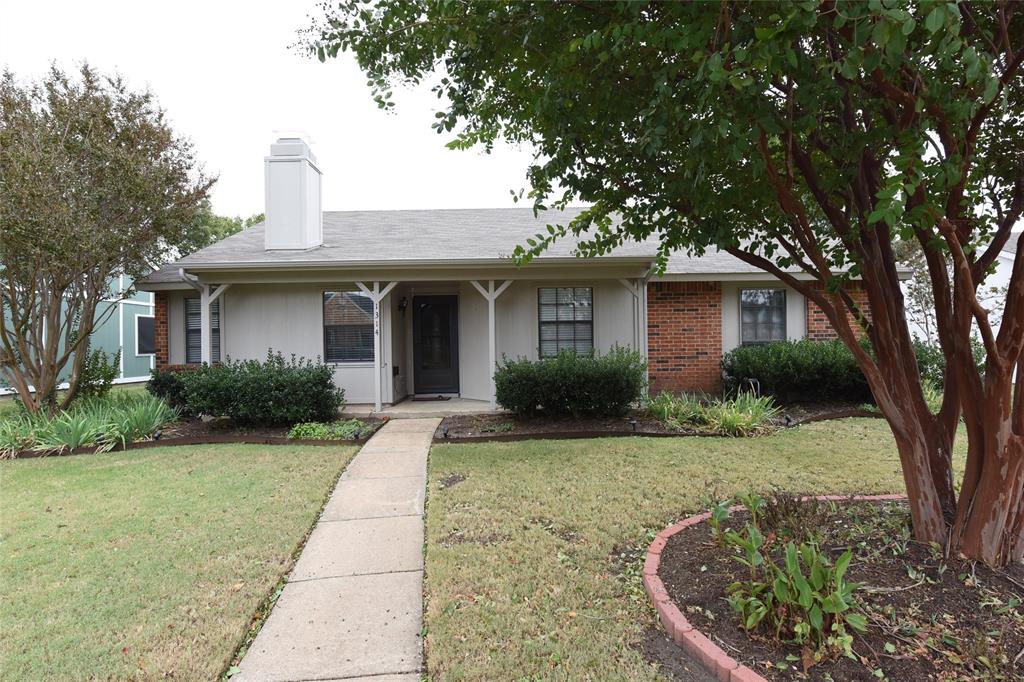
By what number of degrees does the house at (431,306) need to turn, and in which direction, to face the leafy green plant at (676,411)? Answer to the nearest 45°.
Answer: approximately 45° to its left

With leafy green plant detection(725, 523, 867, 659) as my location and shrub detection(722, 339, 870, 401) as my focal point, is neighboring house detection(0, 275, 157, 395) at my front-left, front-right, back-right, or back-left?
front-left

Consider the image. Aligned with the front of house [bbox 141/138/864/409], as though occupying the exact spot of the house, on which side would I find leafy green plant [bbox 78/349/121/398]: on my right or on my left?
on my right

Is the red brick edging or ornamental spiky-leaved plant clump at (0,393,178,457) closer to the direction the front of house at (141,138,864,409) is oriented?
the red brick edging

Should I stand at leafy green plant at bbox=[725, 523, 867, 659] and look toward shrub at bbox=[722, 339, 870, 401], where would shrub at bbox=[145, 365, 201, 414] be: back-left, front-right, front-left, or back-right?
front-left

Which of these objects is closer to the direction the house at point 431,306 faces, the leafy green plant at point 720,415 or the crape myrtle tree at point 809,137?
the crape myrtle tree

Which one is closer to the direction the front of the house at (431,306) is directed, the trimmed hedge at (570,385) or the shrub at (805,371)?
the trimmed hedge

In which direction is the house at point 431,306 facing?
toward the camera

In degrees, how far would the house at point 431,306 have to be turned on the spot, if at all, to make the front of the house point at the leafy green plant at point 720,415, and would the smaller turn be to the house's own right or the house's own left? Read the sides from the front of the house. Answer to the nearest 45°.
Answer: approximately 45° to the house's own left

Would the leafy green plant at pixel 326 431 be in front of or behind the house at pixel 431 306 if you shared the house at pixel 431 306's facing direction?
in front
